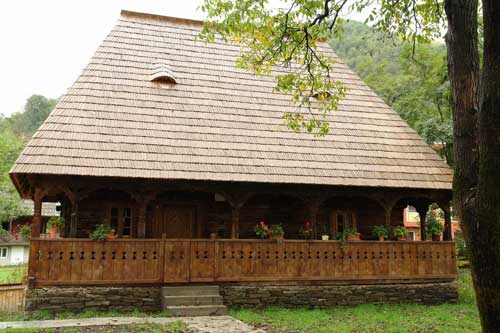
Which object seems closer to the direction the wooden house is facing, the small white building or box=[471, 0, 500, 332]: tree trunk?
the tree trunk

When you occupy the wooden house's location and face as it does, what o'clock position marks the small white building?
The small white building is roughly at 5 o'clock from the wooden house.

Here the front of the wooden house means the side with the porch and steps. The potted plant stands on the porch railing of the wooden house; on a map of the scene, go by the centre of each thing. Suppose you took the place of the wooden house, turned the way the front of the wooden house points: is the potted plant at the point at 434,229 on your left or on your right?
on your left

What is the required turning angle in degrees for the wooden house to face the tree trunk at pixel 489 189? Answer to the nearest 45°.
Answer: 0° — it already faces it

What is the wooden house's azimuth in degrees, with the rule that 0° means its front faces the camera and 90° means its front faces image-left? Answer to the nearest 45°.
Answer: approximately 0°
